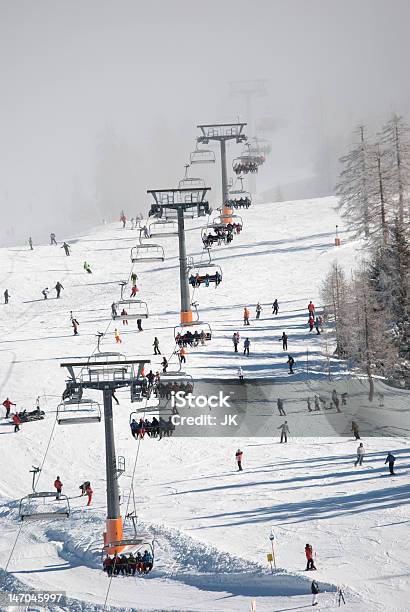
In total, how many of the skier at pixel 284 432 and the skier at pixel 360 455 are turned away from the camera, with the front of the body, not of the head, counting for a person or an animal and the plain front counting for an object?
0

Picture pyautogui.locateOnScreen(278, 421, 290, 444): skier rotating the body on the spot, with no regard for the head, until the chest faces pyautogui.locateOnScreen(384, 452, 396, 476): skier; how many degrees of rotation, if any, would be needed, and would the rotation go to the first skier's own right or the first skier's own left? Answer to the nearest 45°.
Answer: approximately 45° to the first skier's own left

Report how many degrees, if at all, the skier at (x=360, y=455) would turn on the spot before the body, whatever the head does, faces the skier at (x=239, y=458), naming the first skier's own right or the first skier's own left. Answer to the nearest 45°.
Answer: approximately 45° to the first skier's own right

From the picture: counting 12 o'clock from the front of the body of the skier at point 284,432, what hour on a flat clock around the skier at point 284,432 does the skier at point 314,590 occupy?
the skier at point 314,590 is roughly at 12 o'clock from the skier at point 284,432.

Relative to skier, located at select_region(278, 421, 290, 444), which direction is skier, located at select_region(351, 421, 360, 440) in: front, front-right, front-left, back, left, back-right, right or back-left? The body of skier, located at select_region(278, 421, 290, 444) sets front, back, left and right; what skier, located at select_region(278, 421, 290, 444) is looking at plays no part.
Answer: left

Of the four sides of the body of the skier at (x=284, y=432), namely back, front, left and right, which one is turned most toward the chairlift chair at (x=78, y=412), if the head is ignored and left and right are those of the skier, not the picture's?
right

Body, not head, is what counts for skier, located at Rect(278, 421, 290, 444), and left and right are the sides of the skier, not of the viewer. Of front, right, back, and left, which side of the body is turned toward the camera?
front

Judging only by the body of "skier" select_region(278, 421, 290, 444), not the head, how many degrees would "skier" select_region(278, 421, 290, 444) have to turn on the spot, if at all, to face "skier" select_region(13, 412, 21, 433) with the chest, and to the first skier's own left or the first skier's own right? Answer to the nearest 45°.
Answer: approximately 90° to the first skier's own right

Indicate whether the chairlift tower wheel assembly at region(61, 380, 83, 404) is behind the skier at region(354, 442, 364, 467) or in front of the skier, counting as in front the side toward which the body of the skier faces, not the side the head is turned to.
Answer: in front

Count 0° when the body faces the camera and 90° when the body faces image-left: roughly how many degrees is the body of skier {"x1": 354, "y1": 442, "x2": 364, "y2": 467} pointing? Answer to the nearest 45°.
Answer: approximately 45°

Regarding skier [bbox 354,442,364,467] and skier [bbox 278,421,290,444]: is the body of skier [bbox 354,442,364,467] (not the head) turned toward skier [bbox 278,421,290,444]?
no

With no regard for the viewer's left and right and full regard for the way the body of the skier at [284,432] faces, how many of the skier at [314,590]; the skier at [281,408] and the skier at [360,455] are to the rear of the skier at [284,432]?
1

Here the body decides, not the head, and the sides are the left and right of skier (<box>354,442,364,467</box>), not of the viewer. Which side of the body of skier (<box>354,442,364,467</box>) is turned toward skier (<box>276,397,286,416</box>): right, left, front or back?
back

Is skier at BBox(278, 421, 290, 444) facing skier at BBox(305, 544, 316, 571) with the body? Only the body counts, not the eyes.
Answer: yes

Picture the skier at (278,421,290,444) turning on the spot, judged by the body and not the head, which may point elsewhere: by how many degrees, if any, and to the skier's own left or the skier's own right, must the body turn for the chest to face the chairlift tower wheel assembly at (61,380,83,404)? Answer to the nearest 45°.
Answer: approximately 45° to the skier's own right

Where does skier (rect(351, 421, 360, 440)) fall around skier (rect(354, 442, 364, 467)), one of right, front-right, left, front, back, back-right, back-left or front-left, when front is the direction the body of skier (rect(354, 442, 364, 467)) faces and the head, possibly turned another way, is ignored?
back-right
